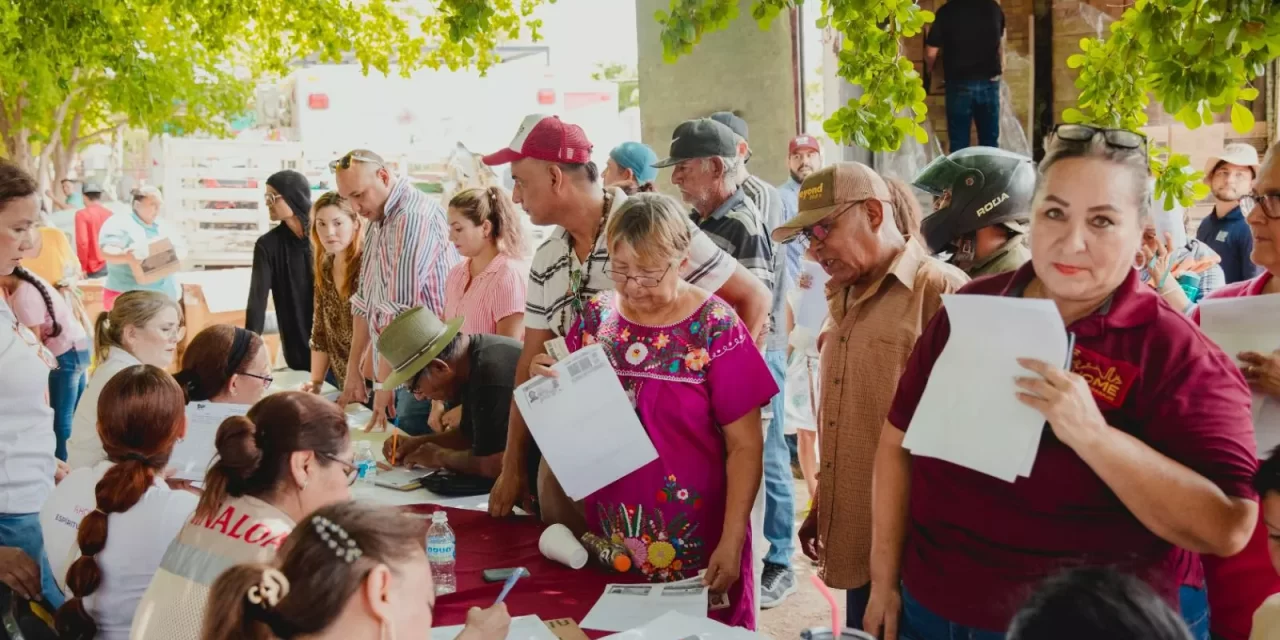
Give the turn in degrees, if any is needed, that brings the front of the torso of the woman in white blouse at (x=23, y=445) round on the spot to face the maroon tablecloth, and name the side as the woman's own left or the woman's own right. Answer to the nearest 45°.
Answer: approximately 45° to the woman's own right

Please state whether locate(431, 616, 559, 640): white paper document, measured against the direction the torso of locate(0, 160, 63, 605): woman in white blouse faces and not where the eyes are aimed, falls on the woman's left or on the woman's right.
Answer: on the woman's right

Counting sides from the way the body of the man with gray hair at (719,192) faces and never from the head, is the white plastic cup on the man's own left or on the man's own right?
on the man's own left

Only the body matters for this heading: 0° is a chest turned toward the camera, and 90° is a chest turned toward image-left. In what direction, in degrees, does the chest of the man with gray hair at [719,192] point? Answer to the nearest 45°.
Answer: approximately 90°

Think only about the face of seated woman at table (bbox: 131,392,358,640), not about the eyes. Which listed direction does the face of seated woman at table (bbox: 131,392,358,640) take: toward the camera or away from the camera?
away from the camera

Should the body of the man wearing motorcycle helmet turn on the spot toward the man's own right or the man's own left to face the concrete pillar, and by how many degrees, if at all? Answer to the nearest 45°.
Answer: approximately 90° to the man's own right

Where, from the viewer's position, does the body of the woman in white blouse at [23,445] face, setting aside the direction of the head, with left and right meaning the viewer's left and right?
facing to the right of the viewer

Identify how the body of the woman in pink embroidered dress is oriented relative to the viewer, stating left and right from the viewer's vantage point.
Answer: facing the viewer and to the left of the viewer

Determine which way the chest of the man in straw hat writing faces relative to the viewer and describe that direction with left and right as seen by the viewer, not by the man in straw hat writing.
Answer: facing to the left of the viewer

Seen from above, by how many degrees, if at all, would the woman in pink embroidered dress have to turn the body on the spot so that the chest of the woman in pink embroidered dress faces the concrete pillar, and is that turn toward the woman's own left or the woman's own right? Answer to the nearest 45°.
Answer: approximately 135° to the woman's own right

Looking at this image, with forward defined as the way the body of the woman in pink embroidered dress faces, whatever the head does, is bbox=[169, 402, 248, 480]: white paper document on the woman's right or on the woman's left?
on the woman's right

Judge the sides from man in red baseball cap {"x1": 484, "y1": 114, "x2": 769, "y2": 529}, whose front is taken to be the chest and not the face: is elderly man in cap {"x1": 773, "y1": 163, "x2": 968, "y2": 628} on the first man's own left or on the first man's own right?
on the first man's own left

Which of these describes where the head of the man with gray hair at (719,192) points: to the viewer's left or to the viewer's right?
to the viewer's left

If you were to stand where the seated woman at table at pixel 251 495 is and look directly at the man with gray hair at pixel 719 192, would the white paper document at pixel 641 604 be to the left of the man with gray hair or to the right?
right

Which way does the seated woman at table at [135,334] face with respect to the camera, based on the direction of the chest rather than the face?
to the viewer's right

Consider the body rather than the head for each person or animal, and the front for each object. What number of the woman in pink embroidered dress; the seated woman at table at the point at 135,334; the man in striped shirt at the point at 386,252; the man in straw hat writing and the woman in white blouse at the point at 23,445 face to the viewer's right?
2
